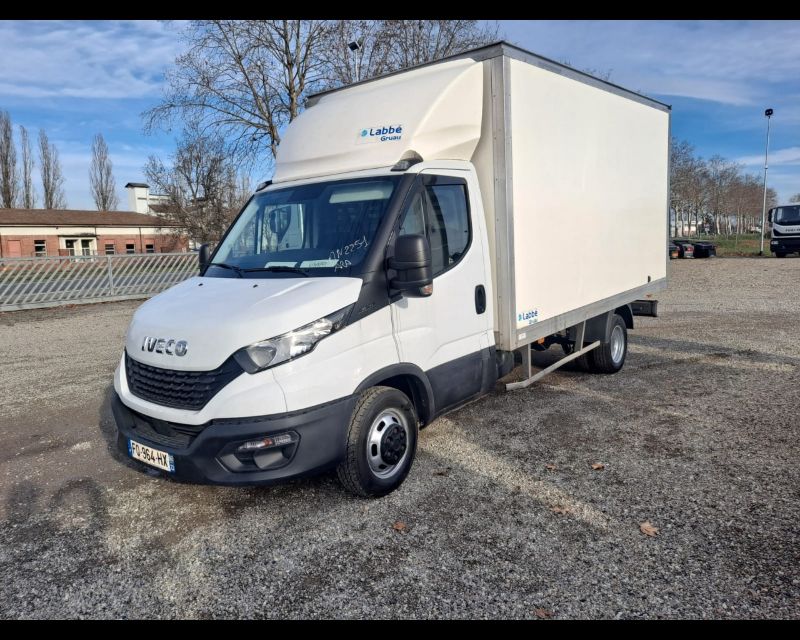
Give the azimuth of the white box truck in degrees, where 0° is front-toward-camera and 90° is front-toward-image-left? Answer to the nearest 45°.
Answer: approximately 45°

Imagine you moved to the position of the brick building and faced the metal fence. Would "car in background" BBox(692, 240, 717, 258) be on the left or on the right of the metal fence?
left

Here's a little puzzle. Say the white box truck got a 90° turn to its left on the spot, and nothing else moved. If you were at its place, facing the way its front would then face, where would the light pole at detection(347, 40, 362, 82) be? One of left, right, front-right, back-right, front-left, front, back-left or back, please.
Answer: back-left

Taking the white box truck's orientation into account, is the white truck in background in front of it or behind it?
behind

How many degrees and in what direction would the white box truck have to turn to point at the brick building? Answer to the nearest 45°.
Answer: approximately 90° to its right

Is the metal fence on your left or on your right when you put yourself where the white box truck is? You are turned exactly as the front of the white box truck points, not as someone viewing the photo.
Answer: on your right

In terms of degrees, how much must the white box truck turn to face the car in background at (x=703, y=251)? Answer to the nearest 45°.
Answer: approximately 180°
